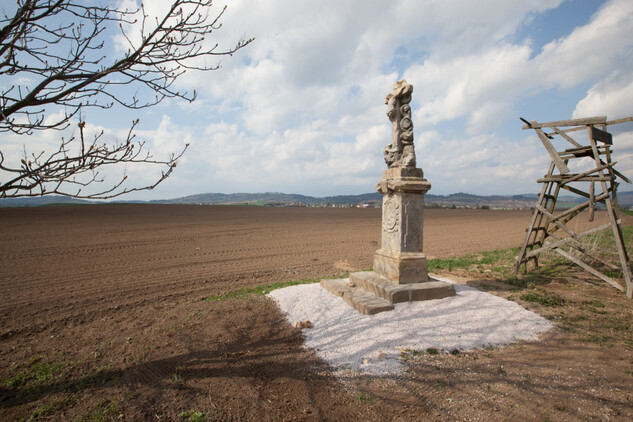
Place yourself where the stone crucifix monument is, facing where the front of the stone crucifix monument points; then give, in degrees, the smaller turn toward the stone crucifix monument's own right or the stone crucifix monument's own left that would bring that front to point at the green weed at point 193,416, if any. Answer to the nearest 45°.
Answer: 0° — it already faces it

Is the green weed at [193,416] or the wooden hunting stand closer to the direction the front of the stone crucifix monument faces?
the green weed

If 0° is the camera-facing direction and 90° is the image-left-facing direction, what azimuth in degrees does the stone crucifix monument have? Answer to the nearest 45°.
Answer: approximately 45°

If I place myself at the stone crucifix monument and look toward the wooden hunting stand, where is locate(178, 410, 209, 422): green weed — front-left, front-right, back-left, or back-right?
back-right

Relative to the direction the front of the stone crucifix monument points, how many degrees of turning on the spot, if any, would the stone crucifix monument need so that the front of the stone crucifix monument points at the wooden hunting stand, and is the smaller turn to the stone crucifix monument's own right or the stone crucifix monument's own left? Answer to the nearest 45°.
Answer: approximately 180°
